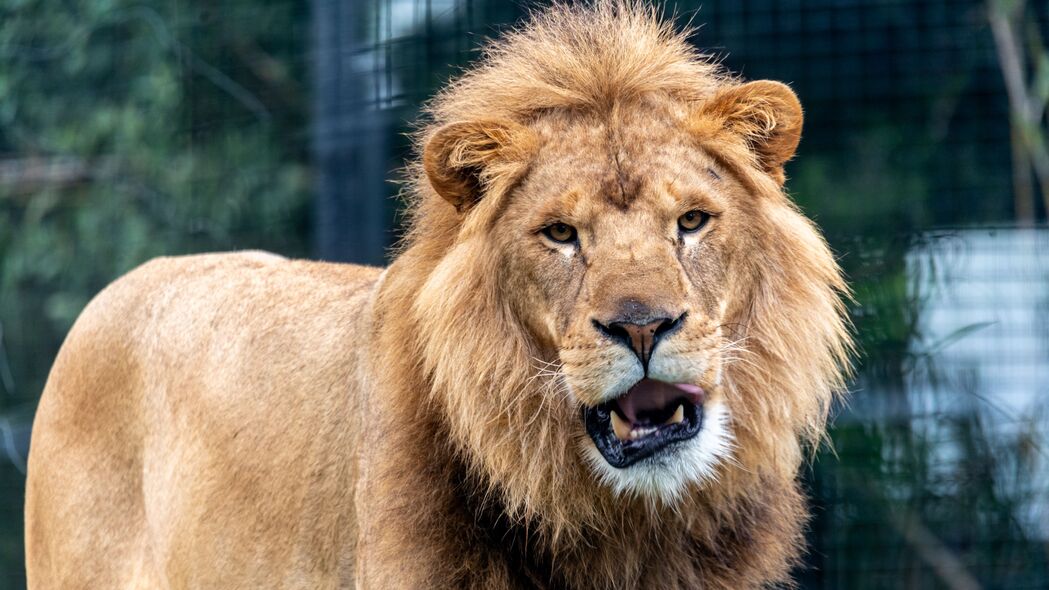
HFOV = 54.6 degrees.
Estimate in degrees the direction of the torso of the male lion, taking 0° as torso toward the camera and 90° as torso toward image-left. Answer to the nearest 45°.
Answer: approximately 315°
